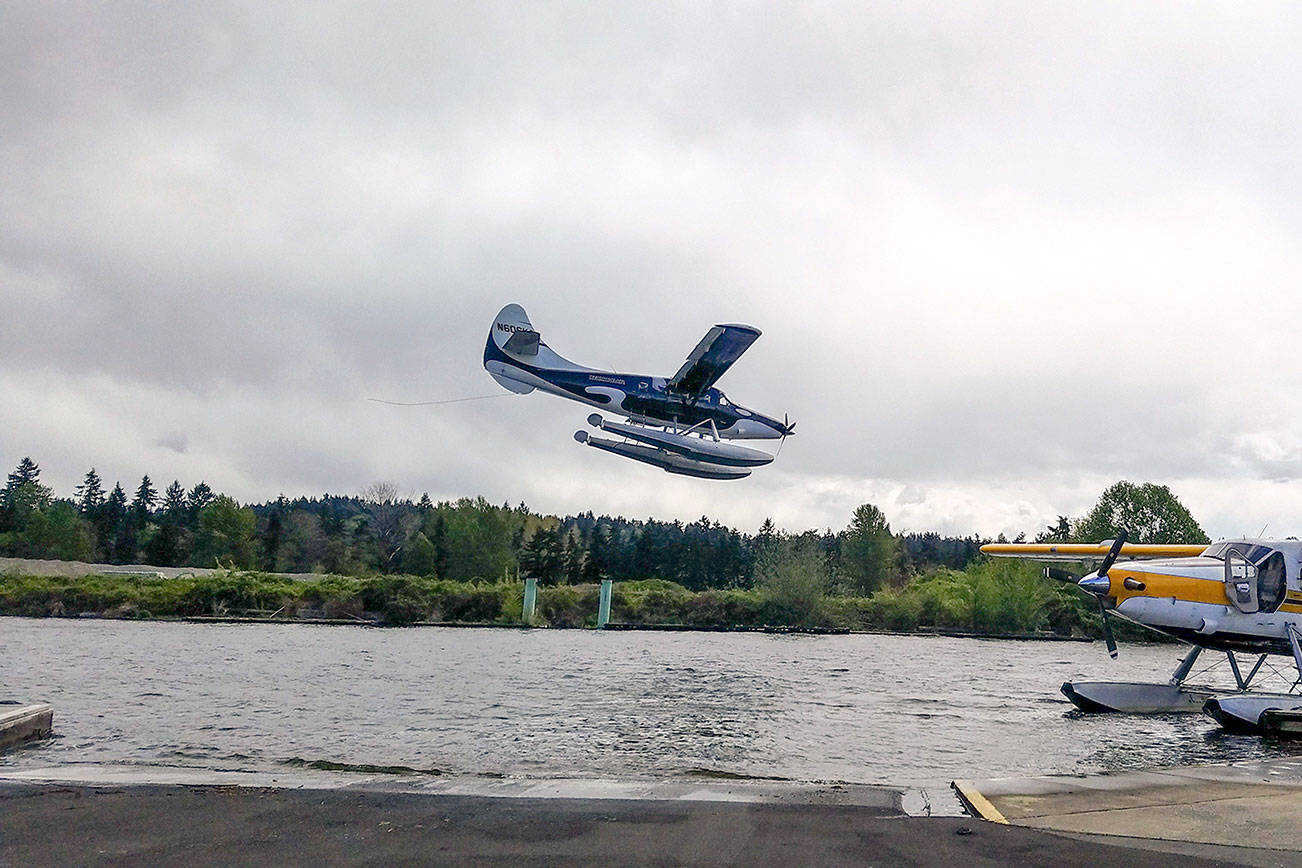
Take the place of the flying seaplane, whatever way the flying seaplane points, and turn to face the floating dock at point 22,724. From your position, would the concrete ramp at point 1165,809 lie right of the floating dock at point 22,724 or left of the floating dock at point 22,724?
left

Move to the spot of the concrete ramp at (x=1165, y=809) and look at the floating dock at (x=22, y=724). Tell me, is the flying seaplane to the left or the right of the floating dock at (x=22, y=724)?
right

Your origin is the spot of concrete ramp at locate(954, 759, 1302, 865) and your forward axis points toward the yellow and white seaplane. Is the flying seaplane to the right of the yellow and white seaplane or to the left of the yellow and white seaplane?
left

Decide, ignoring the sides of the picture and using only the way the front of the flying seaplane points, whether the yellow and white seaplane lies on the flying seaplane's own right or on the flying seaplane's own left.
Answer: on the flying seaplane's own right

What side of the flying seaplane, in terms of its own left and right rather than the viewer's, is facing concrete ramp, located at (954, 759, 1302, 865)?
right

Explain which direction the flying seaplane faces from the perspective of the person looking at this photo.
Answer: facing to the right of the viewer

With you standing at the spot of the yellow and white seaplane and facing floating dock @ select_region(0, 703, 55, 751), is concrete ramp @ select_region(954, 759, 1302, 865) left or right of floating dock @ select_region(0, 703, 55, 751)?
left

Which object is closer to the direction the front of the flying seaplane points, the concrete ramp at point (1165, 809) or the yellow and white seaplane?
the yellow and white seaplane

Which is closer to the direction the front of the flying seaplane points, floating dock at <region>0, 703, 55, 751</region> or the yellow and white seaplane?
the yellow and white seaplane

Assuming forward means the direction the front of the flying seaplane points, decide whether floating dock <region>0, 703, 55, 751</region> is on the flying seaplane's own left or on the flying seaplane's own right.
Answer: on the flying seaplane's own right
